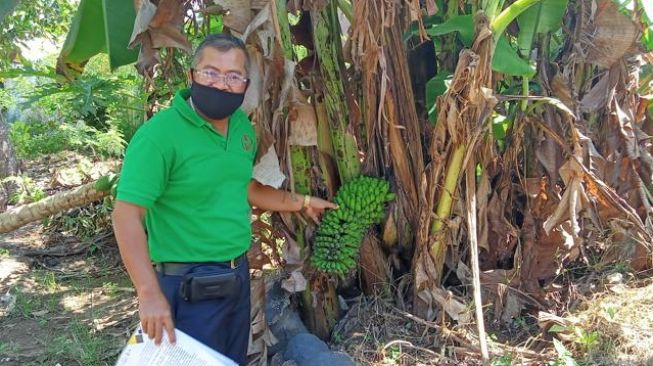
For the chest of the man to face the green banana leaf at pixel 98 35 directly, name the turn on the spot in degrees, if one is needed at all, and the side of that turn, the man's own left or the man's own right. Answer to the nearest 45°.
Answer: approximately 180°

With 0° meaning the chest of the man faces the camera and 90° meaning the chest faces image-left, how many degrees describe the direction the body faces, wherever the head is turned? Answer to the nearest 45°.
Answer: approximately 315°
